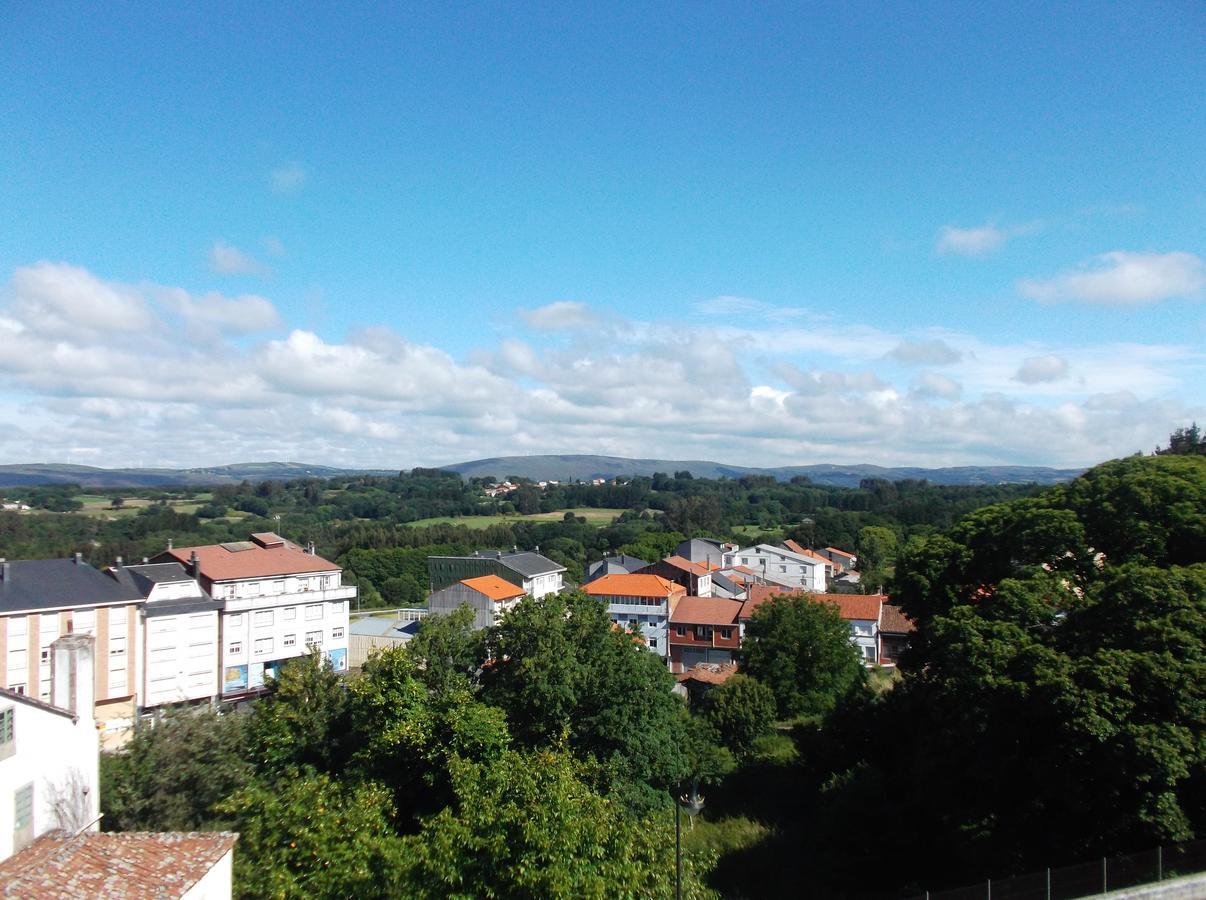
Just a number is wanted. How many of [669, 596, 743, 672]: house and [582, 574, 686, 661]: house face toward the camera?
2

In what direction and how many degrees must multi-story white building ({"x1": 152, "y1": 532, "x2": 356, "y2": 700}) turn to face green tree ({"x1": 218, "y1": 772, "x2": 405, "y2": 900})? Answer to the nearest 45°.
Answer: approximately 45° to its right

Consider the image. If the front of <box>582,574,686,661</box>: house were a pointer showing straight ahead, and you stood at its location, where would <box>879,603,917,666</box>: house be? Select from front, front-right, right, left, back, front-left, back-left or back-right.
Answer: left

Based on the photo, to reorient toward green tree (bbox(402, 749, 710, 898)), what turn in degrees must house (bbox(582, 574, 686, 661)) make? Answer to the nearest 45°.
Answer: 0° — it already faces it

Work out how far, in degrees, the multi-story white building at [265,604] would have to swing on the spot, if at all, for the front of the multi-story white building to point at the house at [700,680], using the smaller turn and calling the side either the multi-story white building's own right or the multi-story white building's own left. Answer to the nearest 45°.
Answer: approximately 45° to the multi-story white building's own left

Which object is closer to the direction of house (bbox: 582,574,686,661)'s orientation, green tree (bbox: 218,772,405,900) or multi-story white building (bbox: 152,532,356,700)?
the green tree

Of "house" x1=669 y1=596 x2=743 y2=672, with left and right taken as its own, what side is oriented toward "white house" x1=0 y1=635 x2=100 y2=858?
front

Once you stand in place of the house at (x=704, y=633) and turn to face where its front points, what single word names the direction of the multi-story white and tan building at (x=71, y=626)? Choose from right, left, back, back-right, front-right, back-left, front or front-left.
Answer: front-right

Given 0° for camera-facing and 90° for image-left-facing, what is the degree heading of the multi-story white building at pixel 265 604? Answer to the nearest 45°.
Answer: approximately 315°

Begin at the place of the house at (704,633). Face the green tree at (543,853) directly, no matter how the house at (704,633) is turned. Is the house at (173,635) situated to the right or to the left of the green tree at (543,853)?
right

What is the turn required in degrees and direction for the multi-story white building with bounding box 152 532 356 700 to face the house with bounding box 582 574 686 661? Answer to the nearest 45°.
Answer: approximately 45° to its left
